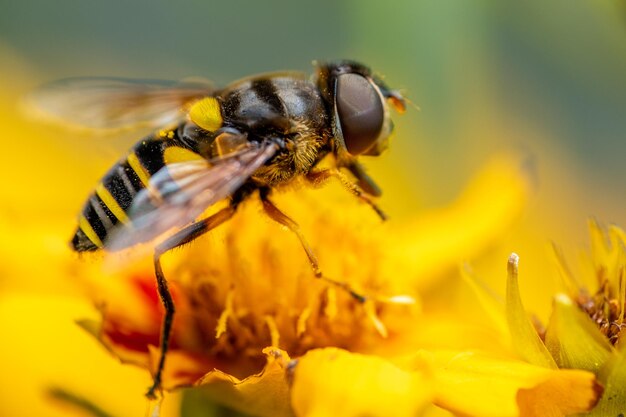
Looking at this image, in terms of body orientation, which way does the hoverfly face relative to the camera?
to the viewer's right
